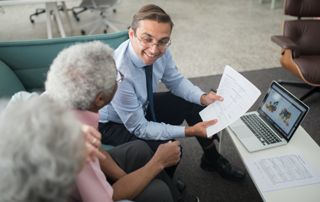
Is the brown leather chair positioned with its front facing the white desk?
yes

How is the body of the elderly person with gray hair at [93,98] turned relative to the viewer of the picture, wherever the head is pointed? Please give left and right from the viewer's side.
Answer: facing away from the viewer and to the right of the viewer

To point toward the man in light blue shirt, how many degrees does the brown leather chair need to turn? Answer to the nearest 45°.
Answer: approximately 45° to its right

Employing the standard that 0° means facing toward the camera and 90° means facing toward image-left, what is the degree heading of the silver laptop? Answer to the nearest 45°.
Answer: approximately 45°

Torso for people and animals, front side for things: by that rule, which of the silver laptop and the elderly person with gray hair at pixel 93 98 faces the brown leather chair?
the elderly person with gray hair

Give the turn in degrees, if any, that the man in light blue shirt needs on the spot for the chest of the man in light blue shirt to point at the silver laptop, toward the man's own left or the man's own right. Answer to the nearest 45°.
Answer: approximately 45° to the man's own left

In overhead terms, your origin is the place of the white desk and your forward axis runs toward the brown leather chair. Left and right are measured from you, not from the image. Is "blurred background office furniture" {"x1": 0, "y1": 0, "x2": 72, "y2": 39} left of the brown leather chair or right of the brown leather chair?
left

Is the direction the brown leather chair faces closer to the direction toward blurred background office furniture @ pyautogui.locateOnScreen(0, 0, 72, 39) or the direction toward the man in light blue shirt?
the man in light blue shirt

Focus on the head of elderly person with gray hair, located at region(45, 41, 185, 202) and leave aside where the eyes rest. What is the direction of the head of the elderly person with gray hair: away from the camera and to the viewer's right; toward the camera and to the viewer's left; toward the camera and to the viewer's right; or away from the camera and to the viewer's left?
away from the camera and to the viewer's right
